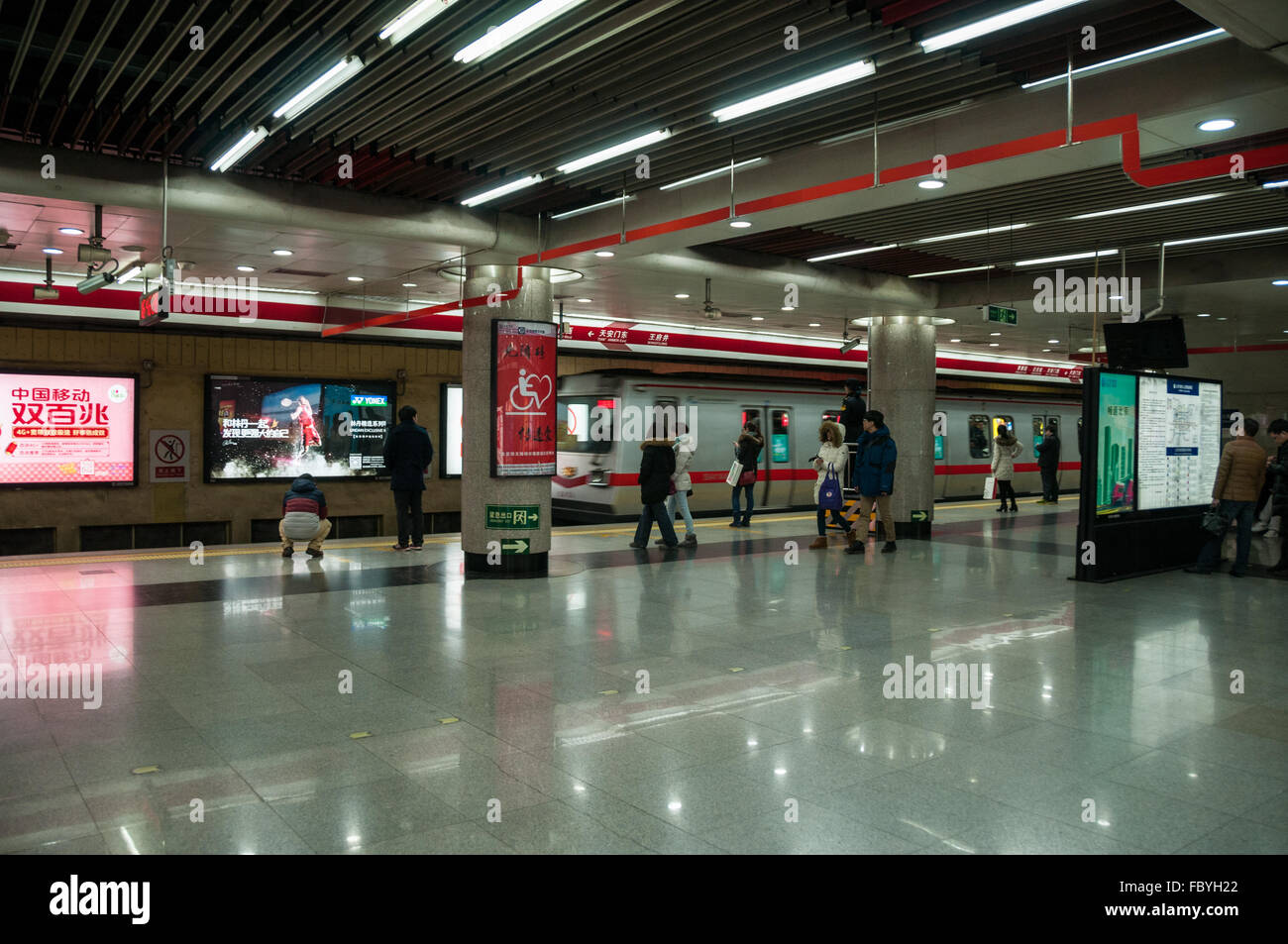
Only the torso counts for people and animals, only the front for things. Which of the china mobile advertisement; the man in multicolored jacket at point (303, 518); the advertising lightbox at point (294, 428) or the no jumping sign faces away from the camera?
the man in multicolored jacket

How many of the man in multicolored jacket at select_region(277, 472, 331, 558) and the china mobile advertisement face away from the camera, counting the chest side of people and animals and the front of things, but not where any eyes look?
1

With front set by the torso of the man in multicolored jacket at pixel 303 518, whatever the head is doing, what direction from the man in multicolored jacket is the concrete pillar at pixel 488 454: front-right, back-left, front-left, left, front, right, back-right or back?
back-right

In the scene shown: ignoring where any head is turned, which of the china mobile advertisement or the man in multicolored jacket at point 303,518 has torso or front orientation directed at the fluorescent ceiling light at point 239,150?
the china mobile advertisement

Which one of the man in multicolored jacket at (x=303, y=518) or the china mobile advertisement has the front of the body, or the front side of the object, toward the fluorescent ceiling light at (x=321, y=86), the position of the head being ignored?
the china mobile advertisement

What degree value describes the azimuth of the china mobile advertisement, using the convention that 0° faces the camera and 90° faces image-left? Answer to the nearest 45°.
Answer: approximately 0°

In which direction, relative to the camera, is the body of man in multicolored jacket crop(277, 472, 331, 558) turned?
away from the camera

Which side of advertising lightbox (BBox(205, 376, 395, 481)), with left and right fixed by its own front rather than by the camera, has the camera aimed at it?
front

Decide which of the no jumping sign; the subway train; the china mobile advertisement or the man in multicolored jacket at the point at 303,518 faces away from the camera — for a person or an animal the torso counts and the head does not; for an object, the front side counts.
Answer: the man in multicolored jacket

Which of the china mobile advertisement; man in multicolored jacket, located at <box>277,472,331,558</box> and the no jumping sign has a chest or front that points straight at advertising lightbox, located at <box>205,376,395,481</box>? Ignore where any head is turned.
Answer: the man in multicolored jacket

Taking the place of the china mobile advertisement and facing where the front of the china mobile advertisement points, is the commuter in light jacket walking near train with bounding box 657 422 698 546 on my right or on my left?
on my left

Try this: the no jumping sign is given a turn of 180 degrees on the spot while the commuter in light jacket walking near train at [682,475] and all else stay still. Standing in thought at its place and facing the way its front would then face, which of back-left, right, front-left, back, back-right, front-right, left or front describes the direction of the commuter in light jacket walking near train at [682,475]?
back-right

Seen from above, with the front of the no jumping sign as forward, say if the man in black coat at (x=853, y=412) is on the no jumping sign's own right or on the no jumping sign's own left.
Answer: on the no jumping sign's own left

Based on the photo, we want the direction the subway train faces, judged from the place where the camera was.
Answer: facing the viewer and to the left of the viewer

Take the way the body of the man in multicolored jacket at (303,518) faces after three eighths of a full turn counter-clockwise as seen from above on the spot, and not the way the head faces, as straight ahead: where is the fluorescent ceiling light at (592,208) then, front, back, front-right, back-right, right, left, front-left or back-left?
left

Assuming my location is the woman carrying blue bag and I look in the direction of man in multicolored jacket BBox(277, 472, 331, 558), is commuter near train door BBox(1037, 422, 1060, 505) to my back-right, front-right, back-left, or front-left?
back-right

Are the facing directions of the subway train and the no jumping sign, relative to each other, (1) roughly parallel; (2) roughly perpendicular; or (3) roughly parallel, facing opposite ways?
roughly perpendicular

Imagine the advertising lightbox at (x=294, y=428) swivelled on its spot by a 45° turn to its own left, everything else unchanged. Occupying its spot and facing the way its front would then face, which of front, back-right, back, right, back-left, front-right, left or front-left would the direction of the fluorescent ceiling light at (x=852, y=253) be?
front

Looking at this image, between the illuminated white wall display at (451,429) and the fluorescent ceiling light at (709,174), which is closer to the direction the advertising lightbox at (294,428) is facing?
the fluorescent ceiling light
